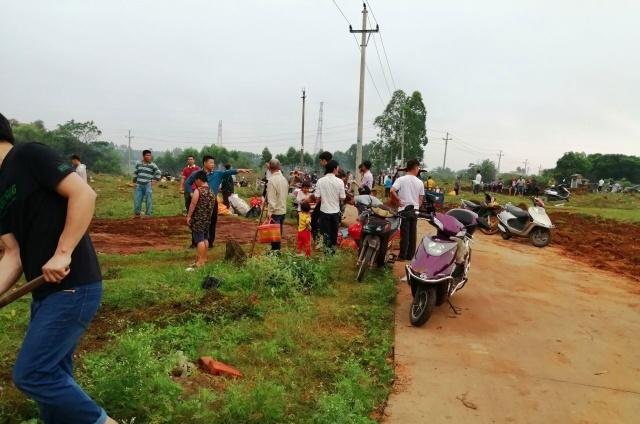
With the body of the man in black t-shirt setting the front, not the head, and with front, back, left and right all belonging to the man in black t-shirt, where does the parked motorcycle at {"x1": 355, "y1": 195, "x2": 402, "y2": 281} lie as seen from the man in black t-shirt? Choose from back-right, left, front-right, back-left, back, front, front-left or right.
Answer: back-right

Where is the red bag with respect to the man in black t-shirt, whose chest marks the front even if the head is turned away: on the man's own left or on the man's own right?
on the man's own right

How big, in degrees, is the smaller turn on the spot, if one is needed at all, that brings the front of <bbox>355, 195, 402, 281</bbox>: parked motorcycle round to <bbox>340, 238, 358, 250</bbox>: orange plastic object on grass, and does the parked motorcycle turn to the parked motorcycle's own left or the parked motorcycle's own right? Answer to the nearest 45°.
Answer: approximately 135° to the parked motorcycle's own right

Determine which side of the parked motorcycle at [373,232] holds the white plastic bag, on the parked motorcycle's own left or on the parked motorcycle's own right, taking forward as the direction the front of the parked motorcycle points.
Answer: on the parked motorcycle's own right

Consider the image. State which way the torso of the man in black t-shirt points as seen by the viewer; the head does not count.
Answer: to the viewer's left

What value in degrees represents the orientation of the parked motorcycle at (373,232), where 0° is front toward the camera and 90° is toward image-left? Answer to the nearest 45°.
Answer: approximately 45°

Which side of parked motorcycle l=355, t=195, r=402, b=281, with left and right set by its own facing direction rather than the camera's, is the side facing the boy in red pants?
right

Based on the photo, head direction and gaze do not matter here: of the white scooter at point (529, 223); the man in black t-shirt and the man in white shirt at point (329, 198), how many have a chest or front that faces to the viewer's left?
1

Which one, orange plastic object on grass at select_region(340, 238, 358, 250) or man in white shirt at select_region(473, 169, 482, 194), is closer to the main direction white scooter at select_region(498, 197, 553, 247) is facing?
the orange plastic object on grass

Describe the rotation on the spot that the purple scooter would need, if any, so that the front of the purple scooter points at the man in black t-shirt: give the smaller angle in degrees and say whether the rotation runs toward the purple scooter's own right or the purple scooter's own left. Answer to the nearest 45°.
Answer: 0° — it already faces them

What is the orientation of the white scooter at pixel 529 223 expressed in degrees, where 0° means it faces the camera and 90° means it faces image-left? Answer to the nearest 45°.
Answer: approximately 315°

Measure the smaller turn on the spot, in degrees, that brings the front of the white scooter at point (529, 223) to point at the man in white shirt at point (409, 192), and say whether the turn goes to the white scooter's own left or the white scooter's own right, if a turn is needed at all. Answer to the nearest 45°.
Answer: approximately 45° to the white scooter's own right
